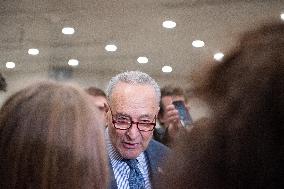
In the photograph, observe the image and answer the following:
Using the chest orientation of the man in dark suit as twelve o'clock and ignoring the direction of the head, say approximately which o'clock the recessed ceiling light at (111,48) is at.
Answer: The recessed ceiling light is roughly at 6 o'clock from the man in dark suit.

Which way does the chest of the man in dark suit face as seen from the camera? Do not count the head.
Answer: toward the camera

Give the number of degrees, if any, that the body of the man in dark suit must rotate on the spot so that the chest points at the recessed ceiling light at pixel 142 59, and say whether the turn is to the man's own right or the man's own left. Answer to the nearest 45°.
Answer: approximately 180°

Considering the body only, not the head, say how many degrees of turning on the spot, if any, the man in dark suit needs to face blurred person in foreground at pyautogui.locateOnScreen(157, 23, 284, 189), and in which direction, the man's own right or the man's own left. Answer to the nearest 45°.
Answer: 0° — they already face them

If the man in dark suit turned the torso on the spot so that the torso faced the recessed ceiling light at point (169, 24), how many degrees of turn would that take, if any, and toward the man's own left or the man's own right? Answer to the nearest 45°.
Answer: approximately 180°

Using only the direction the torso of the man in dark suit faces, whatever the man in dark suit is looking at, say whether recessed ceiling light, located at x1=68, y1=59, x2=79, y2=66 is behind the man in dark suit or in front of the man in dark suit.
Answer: behind

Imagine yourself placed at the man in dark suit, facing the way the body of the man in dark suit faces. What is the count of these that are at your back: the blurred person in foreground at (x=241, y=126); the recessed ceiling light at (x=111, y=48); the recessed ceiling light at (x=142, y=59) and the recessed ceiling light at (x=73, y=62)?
3

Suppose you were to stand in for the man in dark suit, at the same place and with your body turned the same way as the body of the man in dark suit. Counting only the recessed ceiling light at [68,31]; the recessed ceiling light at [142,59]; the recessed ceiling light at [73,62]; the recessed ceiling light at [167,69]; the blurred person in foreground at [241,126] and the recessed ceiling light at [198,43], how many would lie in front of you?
1

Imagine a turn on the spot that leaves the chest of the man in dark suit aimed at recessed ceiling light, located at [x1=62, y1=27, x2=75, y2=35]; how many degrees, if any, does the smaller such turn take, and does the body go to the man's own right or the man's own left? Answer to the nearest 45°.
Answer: approximately 180°

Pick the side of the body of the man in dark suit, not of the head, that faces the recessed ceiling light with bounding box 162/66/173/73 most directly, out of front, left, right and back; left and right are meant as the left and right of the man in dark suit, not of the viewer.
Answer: back

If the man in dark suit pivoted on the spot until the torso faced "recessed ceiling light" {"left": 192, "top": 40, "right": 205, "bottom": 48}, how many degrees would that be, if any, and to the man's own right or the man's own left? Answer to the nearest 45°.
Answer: approximately 180°

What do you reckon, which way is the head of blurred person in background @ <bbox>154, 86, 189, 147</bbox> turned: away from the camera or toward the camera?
toward the camera

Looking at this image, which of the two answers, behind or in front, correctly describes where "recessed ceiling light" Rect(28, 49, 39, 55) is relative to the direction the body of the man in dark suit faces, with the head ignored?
behind
